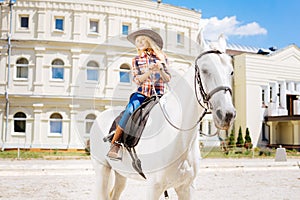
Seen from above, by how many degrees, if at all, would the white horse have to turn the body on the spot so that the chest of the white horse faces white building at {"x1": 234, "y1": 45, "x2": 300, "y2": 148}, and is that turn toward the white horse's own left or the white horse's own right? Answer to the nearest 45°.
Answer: approximately 135° to the white horse's own left

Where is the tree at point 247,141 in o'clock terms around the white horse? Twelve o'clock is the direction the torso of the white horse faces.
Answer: The tree is roughly at 8 o'clock from the white horse.

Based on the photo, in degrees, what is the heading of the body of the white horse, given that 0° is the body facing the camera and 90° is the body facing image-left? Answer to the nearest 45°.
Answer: approximately 315°

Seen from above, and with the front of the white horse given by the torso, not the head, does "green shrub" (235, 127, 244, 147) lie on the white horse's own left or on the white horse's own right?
on the white horse's own left

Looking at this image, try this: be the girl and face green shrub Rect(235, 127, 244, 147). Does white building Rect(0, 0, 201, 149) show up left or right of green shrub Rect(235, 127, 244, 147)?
left
